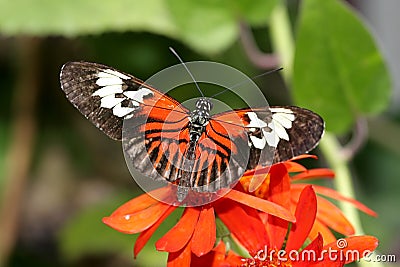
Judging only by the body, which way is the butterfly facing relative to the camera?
away from the camera
